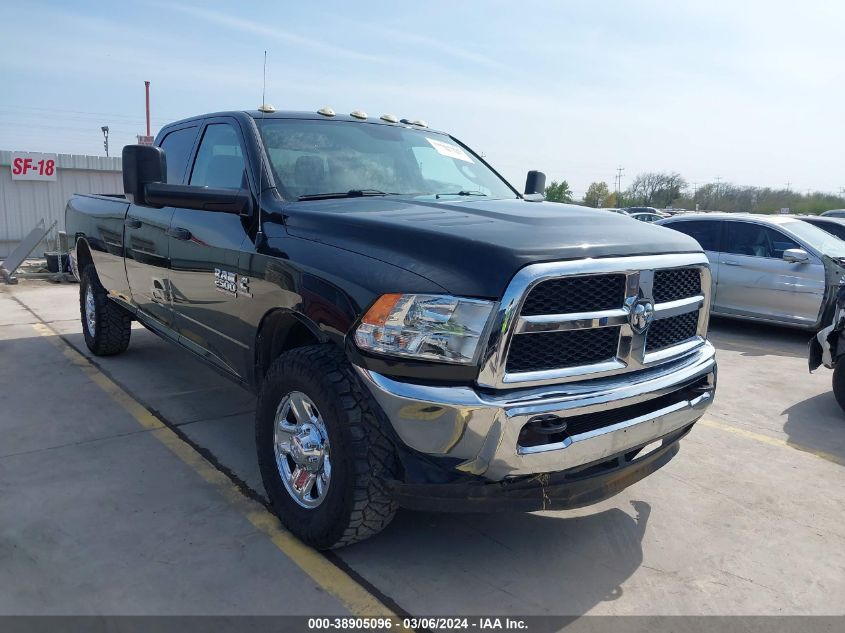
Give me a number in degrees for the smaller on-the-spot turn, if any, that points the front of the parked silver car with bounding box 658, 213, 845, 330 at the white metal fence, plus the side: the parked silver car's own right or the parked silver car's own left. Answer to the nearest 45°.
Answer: approximately 135° to the parked silver car's own right

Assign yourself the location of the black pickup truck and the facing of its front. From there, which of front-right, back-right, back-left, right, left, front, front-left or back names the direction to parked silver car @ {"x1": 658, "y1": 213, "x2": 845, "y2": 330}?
left

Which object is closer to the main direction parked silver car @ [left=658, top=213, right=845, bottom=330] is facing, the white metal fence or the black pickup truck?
the black pickup truck

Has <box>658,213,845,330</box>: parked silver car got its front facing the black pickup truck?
no

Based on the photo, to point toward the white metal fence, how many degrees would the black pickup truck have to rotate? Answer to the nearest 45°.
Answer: approximately 180°

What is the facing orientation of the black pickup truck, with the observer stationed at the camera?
facing the viewer and to the right of the viewer

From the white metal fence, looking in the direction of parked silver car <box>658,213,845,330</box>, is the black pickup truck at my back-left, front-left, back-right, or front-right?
front-right

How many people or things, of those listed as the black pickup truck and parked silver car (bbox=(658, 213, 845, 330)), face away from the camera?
0

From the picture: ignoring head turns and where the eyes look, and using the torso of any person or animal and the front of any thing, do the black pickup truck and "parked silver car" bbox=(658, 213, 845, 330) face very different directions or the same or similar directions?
same or similar directions

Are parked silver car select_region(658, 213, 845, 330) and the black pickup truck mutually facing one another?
no
